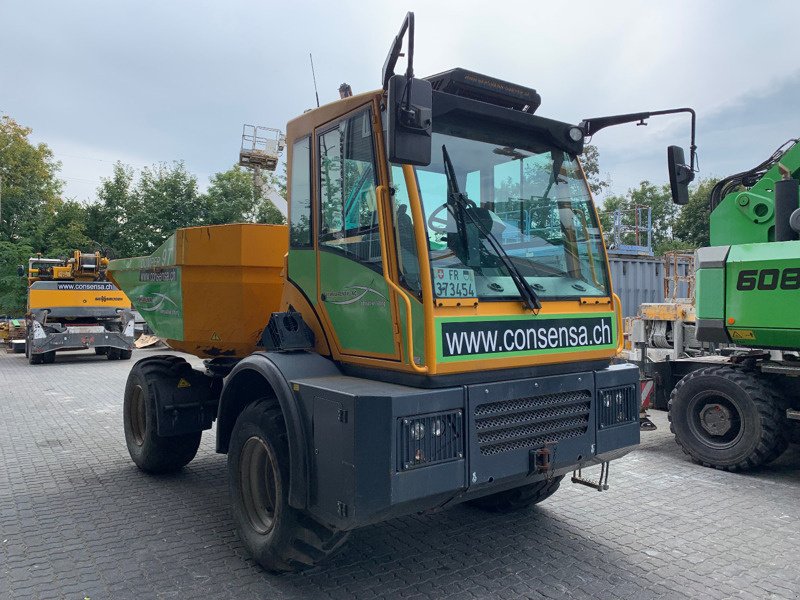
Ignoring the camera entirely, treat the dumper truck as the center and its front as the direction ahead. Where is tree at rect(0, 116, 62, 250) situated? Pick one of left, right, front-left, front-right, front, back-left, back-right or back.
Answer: back

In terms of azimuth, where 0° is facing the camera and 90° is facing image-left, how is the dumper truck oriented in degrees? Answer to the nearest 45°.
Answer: approximately 315°
